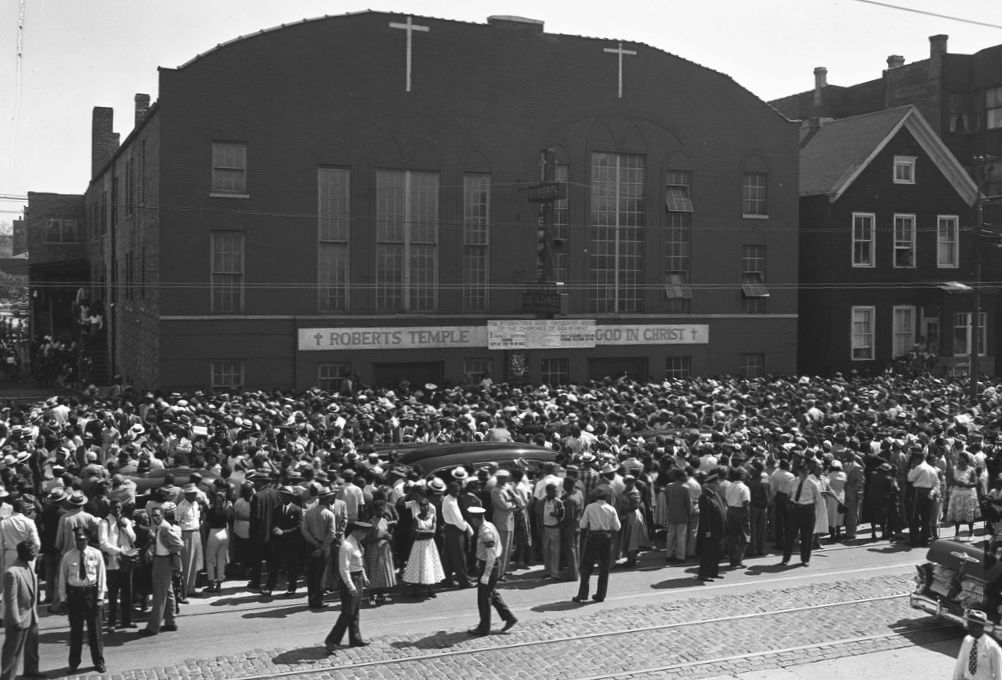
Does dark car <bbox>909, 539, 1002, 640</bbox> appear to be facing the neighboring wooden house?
no

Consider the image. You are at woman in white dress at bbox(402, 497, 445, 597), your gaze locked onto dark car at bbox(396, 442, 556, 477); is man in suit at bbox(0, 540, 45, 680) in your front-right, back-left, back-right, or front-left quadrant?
back-left
